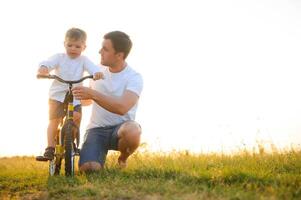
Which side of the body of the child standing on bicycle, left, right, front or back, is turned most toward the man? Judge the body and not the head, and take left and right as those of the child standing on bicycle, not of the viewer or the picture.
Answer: left

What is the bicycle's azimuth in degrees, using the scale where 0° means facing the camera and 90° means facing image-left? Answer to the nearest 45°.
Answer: approximately 0°

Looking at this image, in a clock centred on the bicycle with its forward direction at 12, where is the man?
The man is roughly at 8 o'clock from the bicycle.

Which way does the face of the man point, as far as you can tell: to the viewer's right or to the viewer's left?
to the viewer's left
